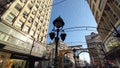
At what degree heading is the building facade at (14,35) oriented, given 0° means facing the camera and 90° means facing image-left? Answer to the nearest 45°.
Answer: approximately 315°
